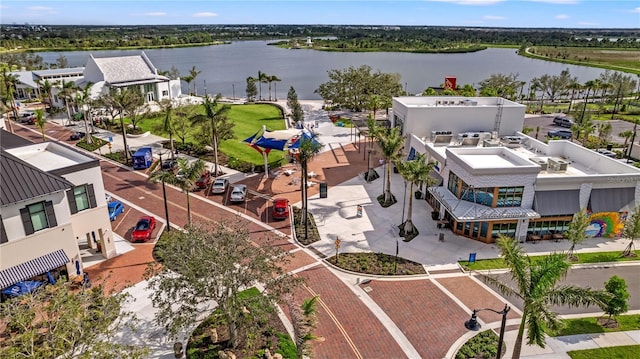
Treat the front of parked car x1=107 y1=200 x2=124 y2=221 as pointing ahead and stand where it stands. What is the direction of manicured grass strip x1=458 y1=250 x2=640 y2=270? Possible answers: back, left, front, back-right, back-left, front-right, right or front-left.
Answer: left

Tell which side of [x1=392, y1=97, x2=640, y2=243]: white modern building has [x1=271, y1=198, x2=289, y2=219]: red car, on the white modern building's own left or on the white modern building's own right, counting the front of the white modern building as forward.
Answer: on the white modern building's own right

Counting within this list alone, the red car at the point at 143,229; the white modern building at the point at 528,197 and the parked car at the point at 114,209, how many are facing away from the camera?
0

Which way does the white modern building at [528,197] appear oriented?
toward the camera

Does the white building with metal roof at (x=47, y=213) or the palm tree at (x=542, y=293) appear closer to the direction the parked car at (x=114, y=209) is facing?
the white building with metal roof

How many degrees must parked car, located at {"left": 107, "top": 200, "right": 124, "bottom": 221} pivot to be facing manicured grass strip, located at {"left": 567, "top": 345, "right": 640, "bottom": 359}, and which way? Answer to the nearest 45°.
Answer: approximately 90° to its left

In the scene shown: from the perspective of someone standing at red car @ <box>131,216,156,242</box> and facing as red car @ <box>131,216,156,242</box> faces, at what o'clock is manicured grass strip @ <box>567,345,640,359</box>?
The manicured grass strip is roughly at 9 o'clock from the red car.

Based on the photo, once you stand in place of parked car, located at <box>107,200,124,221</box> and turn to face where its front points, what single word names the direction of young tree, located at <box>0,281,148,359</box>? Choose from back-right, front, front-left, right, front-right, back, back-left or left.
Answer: front-left

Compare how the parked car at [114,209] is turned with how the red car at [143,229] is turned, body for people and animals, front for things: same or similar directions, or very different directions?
same or similar directions

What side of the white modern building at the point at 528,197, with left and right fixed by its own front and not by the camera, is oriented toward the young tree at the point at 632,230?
left

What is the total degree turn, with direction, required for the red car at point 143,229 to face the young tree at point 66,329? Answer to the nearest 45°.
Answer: approximately 45° to its left

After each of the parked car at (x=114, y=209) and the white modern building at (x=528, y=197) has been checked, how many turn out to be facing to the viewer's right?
0

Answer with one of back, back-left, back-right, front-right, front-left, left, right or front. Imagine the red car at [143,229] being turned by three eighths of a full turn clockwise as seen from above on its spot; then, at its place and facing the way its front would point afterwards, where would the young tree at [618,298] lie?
back-right

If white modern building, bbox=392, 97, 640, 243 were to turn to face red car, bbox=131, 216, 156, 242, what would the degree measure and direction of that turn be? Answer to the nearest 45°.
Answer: approximately 45° to its right

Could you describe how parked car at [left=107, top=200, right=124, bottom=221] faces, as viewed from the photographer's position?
facing the viewer and to the left of the viewer
